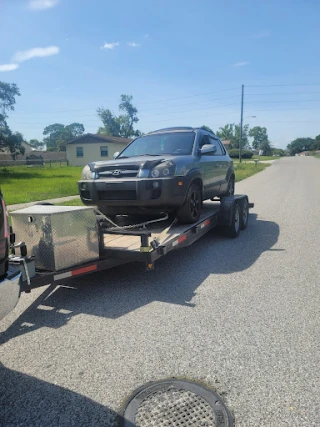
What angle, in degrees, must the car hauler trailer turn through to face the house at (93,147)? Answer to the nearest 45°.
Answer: approximately 135° to its right

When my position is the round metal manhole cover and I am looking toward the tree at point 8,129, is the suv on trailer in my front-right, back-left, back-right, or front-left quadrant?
front-right

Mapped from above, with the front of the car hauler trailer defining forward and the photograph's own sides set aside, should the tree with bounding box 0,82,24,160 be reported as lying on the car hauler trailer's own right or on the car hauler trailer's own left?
on the car hauler trailer's own right

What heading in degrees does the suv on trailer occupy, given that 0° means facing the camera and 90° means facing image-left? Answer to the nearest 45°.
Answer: approximately 45°

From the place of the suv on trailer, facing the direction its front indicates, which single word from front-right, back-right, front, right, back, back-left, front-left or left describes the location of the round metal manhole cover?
front-left

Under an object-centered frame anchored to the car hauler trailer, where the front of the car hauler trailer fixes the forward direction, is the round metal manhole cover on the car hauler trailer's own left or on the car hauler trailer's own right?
on the car hauler trailer's own left

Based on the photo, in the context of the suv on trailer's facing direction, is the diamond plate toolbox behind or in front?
in front
